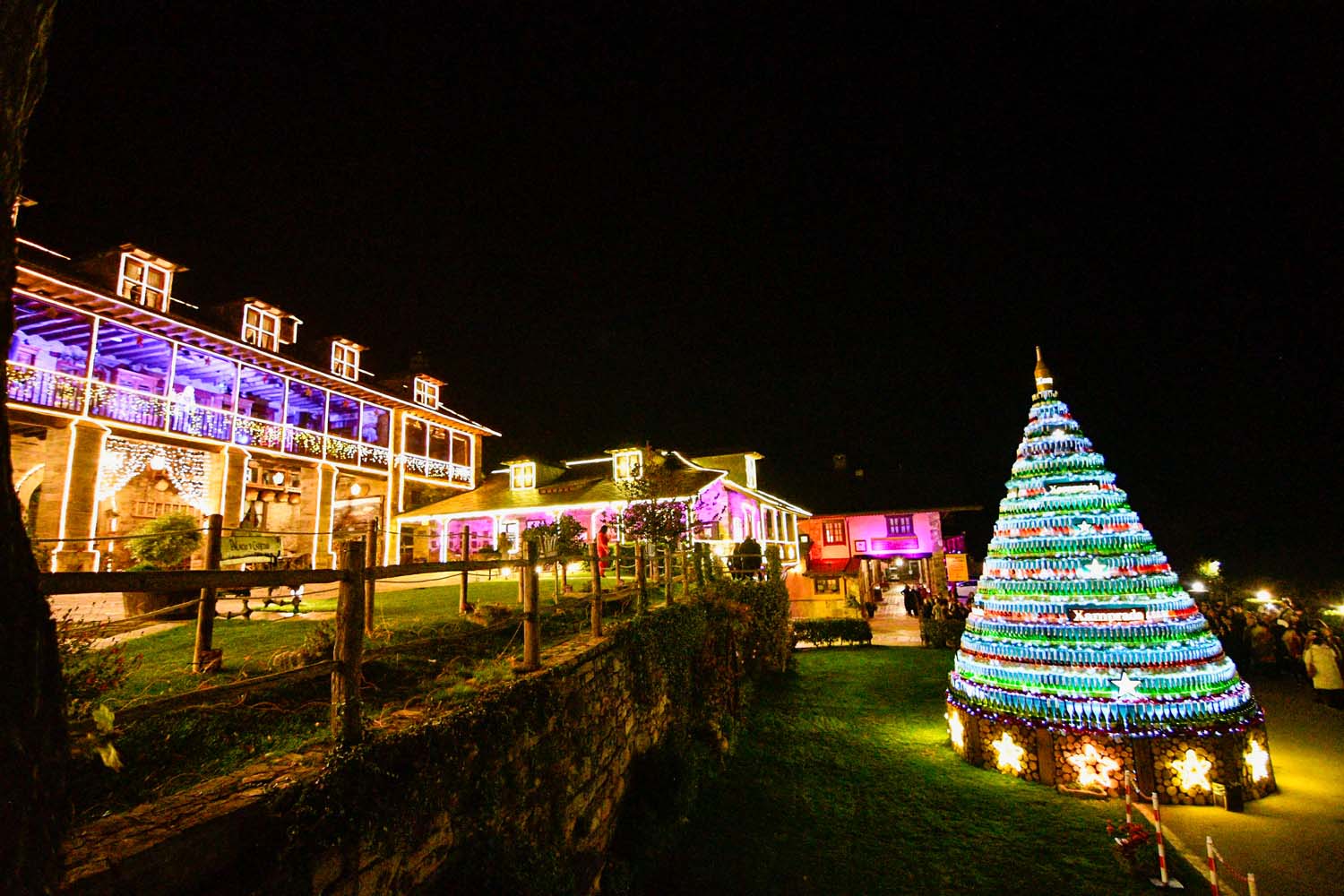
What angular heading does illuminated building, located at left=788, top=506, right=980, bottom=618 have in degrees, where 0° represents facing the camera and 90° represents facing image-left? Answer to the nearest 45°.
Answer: approximately 0°

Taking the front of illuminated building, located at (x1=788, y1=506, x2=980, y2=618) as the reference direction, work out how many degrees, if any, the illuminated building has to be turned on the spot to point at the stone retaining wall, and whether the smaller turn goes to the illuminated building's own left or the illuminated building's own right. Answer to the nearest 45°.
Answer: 0° — it already faces it

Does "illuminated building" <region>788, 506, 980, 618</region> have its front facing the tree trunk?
yes

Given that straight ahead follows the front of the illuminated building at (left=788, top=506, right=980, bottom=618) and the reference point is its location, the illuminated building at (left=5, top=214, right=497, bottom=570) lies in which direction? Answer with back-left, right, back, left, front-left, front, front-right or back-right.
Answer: front-right

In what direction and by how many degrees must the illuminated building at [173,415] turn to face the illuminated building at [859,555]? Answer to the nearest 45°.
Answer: approximately 45° to its left

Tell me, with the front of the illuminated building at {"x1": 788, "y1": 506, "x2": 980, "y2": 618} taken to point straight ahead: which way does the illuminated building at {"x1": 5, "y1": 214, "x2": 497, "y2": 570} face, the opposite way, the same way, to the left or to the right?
to the left

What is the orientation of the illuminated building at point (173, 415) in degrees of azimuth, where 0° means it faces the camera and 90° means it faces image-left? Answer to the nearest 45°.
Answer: approximately 315°

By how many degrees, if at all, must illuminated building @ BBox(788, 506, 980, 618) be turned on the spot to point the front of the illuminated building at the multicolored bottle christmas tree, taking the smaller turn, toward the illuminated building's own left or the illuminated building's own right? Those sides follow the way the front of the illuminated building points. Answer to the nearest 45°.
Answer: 0° — it already faces it
